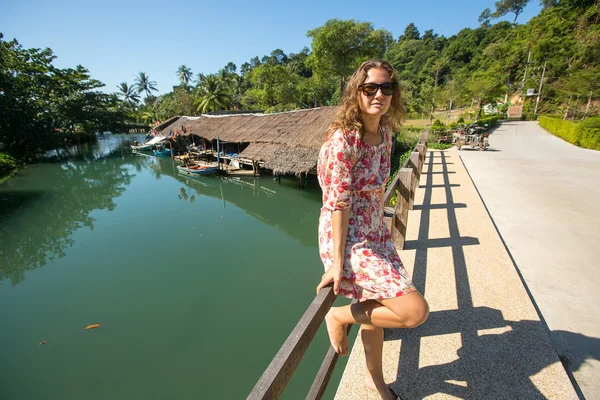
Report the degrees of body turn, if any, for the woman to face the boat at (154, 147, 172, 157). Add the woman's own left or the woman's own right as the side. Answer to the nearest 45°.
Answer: approximately 180°

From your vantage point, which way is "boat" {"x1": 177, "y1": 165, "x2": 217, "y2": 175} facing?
to the viewer's left

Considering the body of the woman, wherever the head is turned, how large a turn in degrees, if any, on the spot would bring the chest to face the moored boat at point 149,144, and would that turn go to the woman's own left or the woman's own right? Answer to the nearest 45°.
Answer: approximately 180°

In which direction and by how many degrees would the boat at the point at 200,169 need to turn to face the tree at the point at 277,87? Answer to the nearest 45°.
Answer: approximately 135° to its right

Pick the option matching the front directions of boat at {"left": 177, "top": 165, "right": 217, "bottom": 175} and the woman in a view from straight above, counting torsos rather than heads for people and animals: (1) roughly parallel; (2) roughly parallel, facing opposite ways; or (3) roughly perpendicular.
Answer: roughly perpendicular

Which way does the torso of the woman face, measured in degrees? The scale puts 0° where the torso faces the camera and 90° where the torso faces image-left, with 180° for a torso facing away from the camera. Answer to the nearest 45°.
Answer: approximately 315°

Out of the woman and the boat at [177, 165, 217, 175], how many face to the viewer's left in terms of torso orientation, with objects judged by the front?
1

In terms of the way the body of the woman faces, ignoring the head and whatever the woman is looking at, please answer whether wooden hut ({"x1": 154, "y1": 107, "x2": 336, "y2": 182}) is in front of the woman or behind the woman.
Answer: behind

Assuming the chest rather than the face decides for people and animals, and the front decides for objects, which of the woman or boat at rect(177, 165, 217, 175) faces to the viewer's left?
the boat

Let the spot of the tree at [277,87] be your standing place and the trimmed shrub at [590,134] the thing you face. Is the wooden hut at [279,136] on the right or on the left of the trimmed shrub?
right

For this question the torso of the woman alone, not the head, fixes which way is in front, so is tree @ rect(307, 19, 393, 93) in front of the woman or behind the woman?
behind

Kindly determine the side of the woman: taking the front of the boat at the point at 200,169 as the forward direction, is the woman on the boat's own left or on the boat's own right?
on the boat's own left

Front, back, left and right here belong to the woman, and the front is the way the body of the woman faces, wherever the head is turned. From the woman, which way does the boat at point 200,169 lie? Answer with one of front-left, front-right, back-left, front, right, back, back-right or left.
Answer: back
